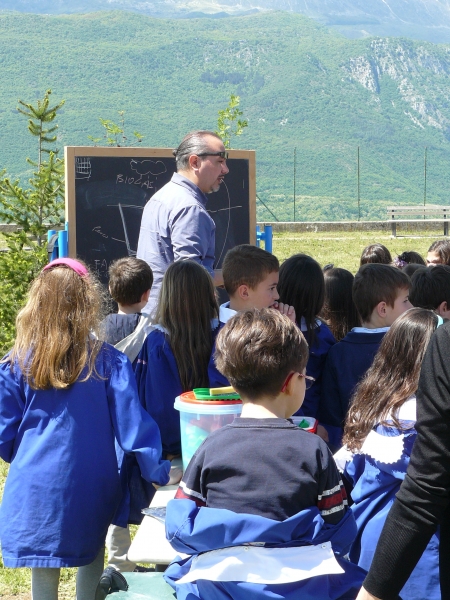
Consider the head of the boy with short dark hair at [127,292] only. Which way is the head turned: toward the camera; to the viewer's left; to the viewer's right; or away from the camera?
away from the camera

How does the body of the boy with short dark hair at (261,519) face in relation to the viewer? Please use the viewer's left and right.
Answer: facing away from the viewer

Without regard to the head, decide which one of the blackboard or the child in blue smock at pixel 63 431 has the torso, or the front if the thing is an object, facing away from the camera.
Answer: the child in blue smock

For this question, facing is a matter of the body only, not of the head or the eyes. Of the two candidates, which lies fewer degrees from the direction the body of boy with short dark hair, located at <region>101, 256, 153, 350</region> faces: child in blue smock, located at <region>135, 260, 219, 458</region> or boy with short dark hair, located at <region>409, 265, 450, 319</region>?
the boy with short dark hair

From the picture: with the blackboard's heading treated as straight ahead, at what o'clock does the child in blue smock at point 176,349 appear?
The child in blue smock is roughly at 12 o'clock from the blackboard.

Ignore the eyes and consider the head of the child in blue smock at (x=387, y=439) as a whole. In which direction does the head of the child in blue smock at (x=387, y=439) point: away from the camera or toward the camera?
away from the camera

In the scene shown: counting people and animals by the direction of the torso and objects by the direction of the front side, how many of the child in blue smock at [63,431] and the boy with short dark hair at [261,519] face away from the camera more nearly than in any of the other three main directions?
2

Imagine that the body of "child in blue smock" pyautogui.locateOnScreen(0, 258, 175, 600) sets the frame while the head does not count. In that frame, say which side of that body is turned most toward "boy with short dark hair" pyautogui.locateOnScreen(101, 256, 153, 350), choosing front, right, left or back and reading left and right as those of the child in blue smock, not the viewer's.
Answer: front

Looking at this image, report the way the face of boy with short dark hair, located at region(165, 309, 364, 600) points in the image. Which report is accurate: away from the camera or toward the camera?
away from the camera

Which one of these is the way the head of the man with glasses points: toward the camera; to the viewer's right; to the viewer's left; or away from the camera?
to the viewer's right

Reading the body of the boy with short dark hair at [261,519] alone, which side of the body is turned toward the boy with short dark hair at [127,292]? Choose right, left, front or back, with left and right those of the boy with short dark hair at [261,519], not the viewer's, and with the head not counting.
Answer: front
